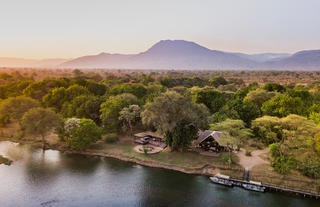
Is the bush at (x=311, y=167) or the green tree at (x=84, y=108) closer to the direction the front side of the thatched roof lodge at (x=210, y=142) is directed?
the bush

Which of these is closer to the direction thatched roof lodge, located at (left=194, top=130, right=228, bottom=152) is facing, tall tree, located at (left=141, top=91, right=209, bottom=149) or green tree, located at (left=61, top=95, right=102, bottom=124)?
the tall tree

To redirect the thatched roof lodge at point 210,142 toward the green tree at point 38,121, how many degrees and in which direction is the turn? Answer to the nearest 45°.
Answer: approximately 90° to its right

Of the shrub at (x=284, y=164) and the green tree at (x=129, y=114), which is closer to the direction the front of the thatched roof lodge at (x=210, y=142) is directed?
the shrub

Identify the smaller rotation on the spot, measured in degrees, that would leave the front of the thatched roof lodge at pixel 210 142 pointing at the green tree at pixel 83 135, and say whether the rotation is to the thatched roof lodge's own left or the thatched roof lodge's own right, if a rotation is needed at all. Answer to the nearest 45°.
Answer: approximately 90° to the thatched roof lodge's own right

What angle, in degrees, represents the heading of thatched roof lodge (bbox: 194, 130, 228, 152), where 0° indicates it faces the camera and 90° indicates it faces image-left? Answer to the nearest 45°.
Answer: approximately 0°

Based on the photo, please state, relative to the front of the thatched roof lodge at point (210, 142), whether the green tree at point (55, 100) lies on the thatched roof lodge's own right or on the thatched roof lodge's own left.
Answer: on the thatched roof lodge's own right

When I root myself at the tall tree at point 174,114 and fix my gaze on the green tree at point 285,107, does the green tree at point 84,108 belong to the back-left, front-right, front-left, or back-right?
back-left

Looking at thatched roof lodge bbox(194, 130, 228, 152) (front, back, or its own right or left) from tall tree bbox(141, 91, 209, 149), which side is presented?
right

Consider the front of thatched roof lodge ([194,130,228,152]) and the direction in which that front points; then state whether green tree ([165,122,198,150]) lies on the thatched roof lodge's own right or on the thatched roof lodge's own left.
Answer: on the thatched roof lodge's own right

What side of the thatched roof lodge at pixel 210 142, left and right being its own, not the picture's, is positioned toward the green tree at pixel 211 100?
back

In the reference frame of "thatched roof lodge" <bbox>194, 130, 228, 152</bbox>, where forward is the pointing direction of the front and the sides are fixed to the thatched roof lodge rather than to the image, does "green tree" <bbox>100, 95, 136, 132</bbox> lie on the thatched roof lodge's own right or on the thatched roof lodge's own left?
on the thatched roof lodge's own right

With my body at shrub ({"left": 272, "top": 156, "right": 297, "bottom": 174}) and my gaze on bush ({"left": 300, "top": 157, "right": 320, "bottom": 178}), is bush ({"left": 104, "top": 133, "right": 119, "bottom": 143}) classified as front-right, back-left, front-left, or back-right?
back-left

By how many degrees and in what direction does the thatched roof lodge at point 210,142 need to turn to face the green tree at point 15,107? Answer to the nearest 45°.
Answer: approximately 90° to its right
